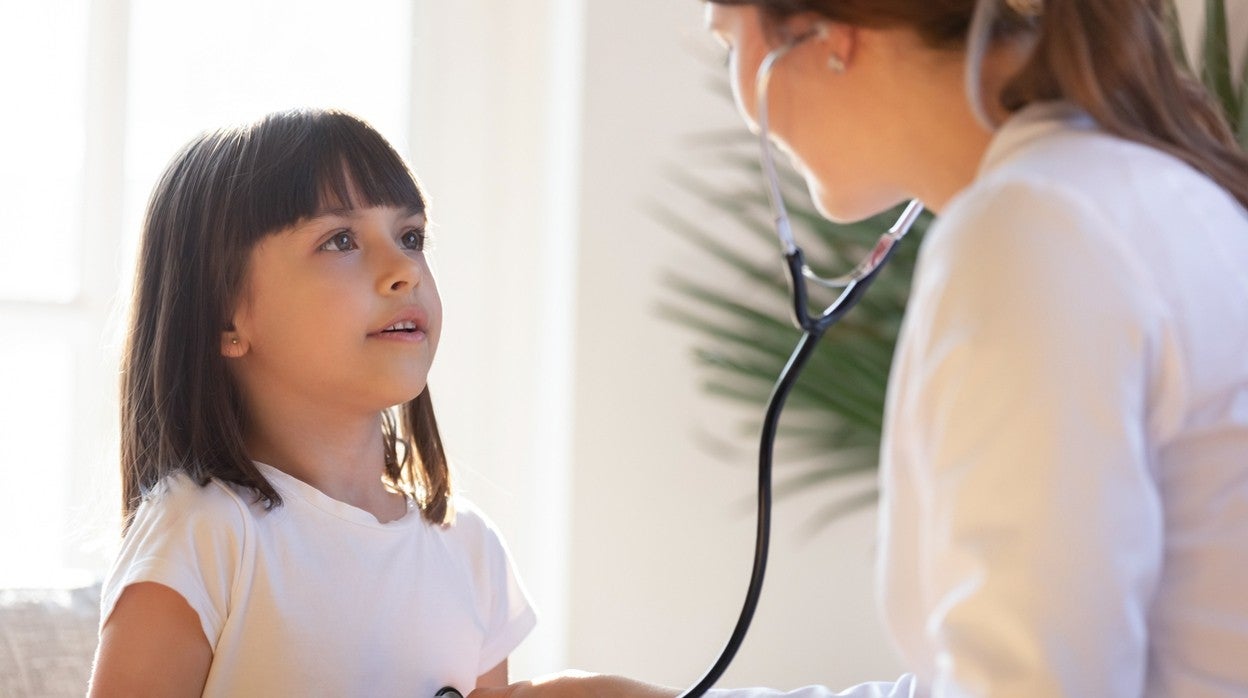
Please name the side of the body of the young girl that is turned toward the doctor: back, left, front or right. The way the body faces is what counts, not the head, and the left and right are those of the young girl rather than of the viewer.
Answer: front

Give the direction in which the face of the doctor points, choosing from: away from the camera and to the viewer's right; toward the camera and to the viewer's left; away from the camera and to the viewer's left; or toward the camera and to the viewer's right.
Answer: away from the camera and to the viewer's left

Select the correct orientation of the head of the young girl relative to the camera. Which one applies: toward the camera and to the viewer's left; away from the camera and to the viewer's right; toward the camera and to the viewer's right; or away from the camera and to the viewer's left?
toward the camera and to the viewer's right
